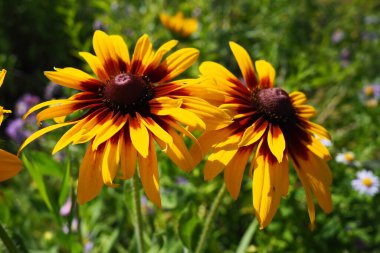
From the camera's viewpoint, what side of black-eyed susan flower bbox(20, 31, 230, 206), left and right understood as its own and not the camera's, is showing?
front

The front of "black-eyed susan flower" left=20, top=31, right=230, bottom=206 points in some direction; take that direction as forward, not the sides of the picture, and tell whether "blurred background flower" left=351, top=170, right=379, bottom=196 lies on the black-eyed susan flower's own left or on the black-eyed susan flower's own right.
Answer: on the black-eyed susan flower's own left

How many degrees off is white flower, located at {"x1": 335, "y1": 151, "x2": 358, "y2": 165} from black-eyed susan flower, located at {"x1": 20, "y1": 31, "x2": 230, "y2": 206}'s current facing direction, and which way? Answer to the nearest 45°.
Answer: approximately 135° to its left

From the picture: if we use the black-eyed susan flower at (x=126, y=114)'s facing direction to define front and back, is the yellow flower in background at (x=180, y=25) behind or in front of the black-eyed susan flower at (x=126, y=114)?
behind

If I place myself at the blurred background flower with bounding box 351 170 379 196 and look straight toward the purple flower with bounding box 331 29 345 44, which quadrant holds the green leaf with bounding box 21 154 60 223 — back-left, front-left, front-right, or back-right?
back-left

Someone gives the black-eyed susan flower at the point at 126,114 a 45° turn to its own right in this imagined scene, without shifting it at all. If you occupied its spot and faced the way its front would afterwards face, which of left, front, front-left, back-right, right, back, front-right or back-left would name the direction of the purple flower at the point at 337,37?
back

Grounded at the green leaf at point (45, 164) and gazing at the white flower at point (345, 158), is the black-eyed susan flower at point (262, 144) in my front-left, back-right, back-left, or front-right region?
front-right

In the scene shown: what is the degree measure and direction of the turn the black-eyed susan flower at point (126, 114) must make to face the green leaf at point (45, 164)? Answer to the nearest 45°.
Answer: approximately 135° to its right
